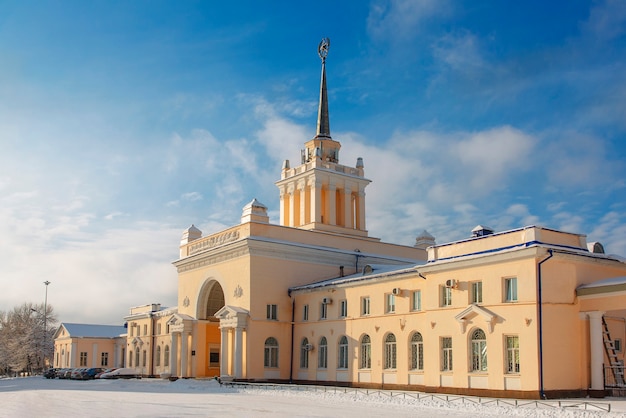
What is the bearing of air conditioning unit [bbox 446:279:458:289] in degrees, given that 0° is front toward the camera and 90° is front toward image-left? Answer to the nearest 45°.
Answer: approximately 45°

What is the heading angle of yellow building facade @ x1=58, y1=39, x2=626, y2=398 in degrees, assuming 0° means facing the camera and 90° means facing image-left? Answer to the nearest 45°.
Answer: approximately 45°
